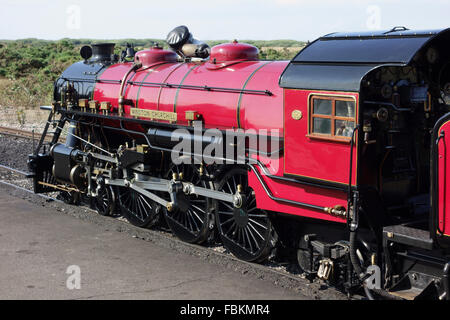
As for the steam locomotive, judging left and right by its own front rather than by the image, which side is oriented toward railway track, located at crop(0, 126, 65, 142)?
front

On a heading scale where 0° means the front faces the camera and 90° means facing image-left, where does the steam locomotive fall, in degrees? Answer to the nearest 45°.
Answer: approximately 135°
